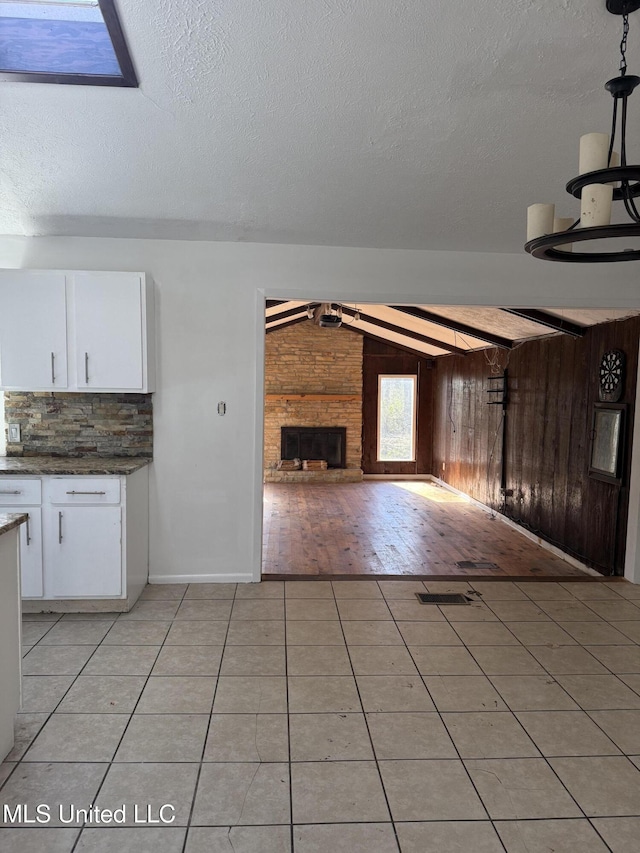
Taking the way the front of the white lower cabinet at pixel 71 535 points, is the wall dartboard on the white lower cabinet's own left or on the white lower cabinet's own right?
on the white lower cabinet's own left

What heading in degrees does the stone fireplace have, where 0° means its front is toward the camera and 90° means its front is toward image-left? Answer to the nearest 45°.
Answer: approximately 0°

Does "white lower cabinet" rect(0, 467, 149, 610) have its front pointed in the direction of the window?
no

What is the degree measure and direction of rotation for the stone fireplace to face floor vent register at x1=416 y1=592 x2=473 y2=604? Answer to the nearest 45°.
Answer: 0° — it already faces it

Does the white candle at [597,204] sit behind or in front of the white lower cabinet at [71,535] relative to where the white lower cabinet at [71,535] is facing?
in front

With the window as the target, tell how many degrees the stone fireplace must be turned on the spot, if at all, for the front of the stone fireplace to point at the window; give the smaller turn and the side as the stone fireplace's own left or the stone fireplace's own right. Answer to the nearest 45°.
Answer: approximately 90° to the stone fireplace's own left

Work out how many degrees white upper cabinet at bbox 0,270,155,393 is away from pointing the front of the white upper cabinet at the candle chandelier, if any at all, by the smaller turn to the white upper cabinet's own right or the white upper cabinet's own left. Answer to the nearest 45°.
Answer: approximately 45° to the white upper cabinet's own left

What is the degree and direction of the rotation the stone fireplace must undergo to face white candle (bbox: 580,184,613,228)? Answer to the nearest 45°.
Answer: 0° — it already faces it

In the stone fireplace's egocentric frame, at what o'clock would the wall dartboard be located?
The wall dartboard is roughly at 11 o'clock from the stone fireplace.

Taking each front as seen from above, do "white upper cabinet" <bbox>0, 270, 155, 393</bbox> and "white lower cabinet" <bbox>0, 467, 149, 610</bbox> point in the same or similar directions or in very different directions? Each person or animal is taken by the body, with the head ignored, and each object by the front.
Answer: same or similar directions

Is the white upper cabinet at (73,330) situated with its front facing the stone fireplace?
no

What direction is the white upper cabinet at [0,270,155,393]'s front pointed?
toward the camera

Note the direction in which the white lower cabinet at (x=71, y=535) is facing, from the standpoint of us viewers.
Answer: facing the viewer

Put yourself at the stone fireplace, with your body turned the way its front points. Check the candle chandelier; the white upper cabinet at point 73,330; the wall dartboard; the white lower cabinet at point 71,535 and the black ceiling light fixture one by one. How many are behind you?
0
